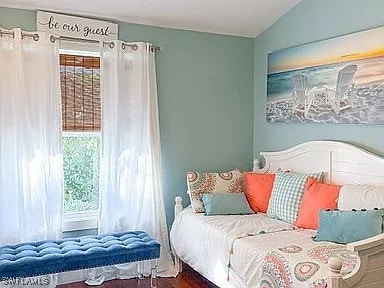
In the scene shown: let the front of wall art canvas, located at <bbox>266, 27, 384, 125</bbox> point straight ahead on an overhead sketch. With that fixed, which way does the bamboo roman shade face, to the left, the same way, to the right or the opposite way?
to the left

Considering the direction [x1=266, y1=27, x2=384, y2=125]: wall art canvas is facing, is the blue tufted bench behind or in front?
in front

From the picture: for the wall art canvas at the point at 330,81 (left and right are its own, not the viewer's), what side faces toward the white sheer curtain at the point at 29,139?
front

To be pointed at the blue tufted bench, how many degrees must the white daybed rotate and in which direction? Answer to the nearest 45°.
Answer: approximately 45° to its right

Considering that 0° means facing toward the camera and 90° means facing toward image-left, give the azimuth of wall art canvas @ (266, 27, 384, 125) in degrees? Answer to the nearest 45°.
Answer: approximately 45°

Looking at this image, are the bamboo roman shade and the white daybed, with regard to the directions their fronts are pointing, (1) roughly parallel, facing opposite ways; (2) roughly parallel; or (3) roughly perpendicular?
roughly perpendicular

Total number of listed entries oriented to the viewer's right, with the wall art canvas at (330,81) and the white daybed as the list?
0

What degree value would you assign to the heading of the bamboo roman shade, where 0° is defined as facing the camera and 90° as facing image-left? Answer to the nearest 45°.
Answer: approximately 0°

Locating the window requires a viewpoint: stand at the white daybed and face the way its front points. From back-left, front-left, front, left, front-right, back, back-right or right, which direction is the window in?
front-right

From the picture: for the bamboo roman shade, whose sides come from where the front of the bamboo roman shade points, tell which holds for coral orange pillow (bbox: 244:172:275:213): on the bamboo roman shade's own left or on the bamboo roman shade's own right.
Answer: on the bamboo roman shade's own left
